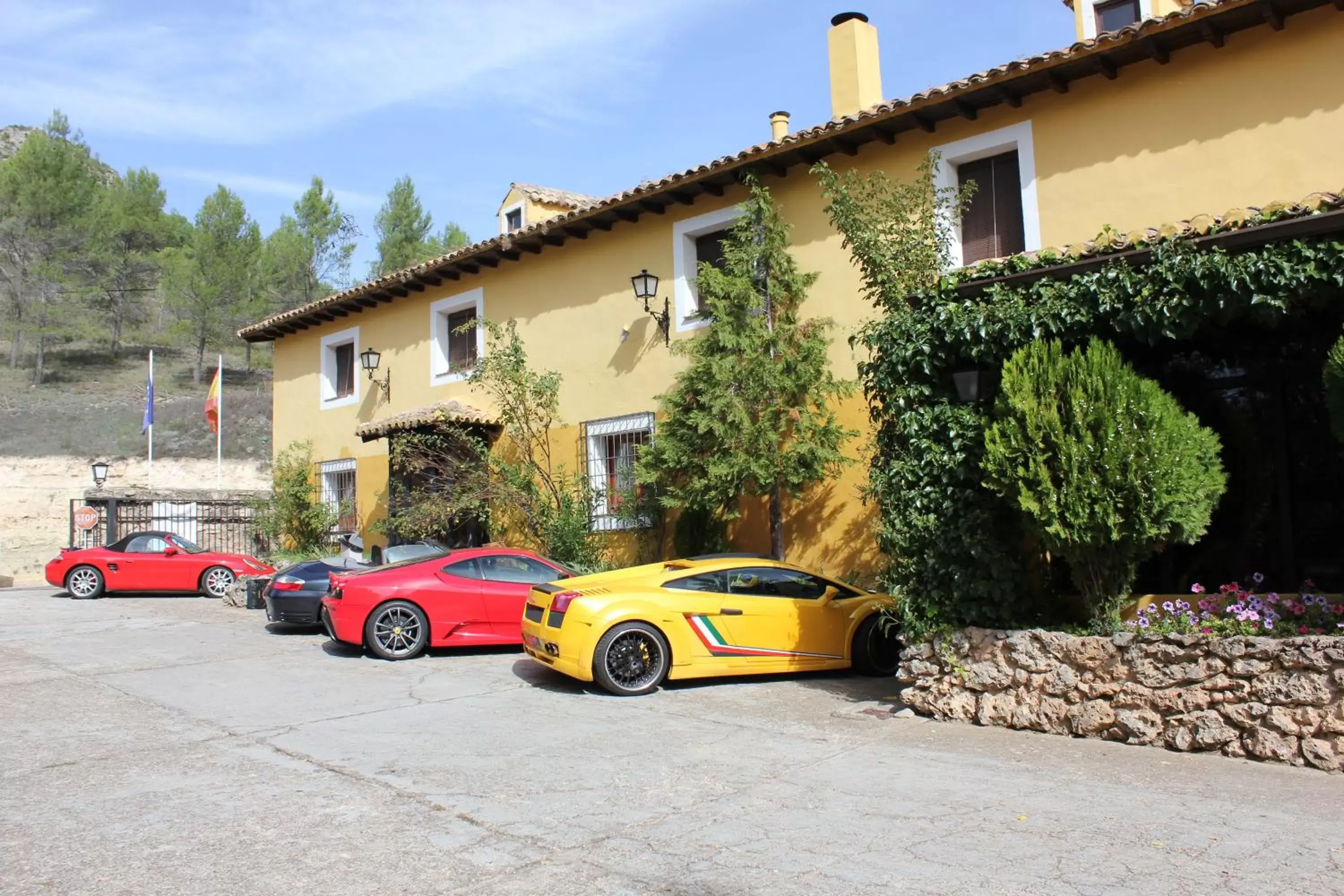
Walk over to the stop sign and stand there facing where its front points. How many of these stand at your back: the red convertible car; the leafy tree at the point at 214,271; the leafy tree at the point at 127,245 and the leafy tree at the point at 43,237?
3

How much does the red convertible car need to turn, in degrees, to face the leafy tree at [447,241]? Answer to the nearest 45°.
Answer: approximately 45° to its left

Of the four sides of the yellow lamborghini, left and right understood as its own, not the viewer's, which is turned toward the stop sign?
left

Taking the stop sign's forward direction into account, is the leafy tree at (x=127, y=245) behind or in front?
behind

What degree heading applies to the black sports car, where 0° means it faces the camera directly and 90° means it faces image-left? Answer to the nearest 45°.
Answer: approximately 225°

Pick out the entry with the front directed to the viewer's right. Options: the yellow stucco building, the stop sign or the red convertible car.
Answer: the red convertible car

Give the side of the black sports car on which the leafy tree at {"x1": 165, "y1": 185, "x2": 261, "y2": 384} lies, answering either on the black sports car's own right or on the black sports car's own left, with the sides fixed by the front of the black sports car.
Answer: on the black sports car's own left

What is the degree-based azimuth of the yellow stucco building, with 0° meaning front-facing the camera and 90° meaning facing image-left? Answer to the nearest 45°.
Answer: approximately 45°

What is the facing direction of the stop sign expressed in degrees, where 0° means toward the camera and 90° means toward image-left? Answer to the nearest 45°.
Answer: approximately 0°

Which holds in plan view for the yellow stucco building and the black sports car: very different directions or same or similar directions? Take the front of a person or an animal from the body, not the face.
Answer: very different directions

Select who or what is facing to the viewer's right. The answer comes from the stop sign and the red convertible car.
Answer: the red convertible car

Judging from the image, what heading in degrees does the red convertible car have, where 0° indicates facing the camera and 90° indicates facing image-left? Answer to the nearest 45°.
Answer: approximately 270°

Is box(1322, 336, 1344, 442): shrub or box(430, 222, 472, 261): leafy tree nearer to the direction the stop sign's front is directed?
the shrub
